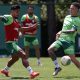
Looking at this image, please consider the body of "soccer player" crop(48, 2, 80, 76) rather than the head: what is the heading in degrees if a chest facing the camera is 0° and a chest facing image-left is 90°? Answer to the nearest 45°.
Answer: approximately 45°

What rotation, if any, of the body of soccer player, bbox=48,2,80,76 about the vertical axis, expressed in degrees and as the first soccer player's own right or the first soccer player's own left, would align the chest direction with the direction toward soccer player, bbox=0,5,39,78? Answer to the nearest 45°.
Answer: approximately 45° to the first soccer player's own right
